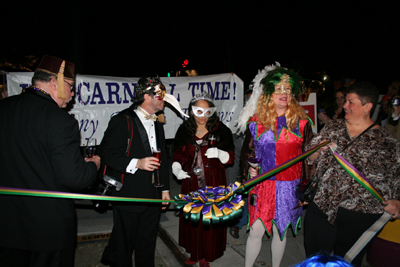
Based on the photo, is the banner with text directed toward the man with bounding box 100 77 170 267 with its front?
yes

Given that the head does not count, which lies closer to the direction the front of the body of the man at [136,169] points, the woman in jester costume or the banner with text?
the woman in jester costume

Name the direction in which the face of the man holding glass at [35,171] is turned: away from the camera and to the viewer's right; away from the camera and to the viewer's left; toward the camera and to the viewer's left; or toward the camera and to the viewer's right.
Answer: away from the camera and to the viewer's right

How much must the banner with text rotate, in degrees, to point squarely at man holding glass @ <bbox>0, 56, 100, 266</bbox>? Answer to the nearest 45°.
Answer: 0° — it already faces them

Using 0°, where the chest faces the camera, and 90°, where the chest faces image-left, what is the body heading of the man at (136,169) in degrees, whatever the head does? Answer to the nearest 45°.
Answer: approximately 315°

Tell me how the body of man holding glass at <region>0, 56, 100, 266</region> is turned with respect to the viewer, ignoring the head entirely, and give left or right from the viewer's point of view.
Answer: facing away from the viewer and to the right of the viewer

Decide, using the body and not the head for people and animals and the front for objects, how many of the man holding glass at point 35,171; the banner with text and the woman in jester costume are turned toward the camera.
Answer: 2
